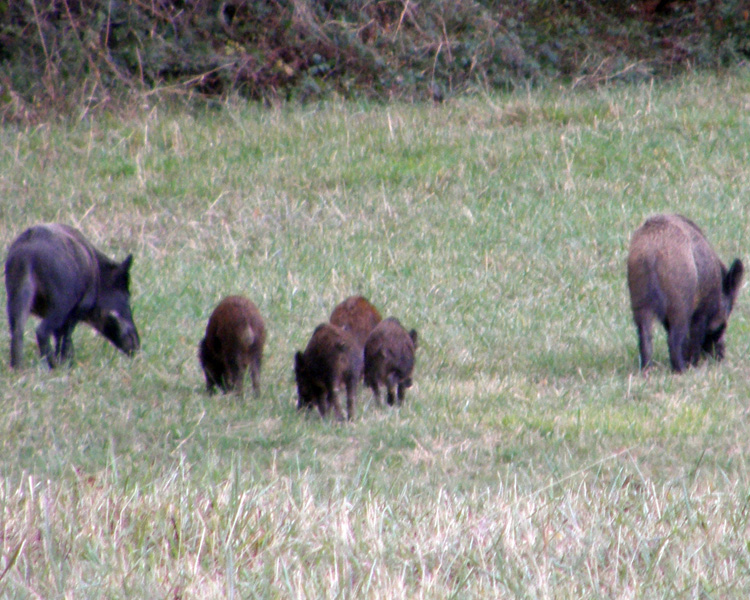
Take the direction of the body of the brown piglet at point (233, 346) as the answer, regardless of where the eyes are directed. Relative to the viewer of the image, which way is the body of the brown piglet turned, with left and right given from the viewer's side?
facing away from the viewer and to the left of the viewer

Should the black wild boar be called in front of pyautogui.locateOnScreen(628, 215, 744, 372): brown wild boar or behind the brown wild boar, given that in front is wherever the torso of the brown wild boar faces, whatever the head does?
behind

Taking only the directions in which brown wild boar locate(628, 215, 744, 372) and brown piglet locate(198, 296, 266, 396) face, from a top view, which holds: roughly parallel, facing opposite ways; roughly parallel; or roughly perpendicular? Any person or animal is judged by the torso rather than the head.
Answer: roughly perpendicular

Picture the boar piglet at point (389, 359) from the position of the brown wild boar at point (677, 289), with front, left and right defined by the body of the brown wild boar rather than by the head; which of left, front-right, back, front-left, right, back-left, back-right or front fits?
back

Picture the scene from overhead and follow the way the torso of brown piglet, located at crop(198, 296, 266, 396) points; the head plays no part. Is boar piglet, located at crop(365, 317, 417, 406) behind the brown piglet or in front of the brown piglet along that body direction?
behind

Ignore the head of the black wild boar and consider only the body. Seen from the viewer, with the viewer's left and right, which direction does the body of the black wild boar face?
facing away from the viewer and to the right of the viewer

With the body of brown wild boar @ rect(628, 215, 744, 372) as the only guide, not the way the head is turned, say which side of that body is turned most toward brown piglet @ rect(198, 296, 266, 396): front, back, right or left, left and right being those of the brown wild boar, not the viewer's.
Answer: back

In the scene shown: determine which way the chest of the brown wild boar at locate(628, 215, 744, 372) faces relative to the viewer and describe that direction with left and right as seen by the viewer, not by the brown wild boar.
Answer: facing away from the viewer and to the right of the viewer
